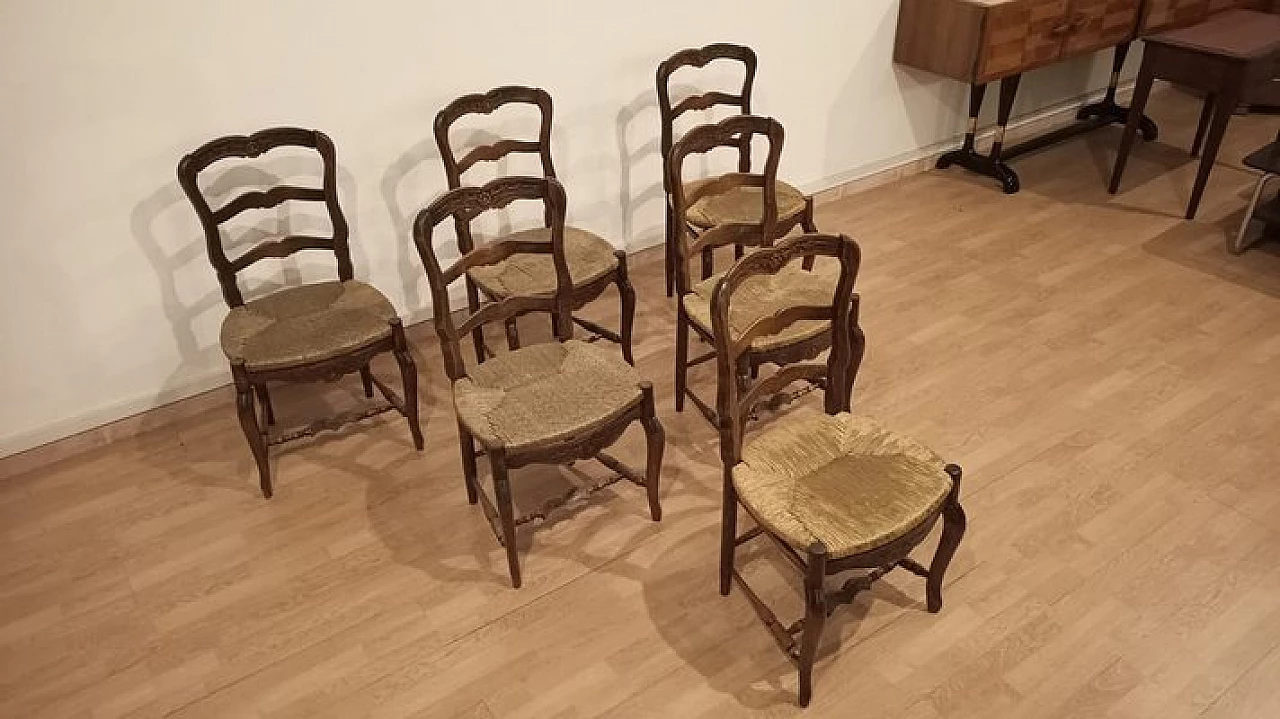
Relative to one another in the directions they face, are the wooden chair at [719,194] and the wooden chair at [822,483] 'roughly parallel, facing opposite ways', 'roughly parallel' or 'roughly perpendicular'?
roughly parallel

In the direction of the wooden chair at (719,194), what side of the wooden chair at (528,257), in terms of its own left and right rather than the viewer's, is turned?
left

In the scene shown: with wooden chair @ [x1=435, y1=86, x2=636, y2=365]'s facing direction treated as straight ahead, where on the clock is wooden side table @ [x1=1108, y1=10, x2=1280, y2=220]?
The wooden side table is roughly at 10 o'clock from the wooden chair.

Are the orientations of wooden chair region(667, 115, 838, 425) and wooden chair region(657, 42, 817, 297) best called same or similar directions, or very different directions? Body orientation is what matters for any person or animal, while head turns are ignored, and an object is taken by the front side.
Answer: same or similar directions

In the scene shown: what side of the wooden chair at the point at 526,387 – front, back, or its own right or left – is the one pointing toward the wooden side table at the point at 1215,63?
left

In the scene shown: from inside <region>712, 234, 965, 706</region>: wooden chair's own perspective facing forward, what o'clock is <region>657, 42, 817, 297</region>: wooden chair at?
<region>657, 42, 817, 297</region>: wooden chair is roughly at 7 o'clock from <region>712, 234, 965, 706</region>: wooden chair.

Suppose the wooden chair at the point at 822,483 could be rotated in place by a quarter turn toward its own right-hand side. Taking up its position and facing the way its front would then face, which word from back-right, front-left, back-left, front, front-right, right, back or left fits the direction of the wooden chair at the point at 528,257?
right

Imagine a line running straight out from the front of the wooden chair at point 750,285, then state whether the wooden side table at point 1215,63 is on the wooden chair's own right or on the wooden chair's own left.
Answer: on the wooden chair's own left

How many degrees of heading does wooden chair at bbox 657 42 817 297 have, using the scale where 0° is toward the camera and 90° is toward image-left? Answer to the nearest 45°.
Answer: approximately 315°

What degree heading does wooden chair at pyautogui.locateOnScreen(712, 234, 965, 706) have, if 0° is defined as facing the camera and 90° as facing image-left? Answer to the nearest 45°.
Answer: approximately 315°

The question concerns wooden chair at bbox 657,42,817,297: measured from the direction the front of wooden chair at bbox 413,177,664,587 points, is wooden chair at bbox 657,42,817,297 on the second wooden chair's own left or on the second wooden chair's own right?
on the second wooden chair's own left

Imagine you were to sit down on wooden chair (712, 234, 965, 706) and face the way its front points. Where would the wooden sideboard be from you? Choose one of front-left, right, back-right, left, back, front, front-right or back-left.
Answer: back-left

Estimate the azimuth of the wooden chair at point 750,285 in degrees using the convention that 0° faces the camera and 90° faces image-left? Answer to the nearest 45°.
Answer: approximately 315°

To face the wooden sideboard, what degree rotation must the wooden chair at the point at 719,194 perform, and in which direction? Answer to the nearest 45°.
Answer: approximately 90° to its left

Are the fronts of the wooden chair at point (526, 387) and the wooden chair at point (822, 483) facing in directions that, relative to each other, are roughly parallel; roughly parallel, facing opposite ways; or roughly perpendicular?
roughly parallel

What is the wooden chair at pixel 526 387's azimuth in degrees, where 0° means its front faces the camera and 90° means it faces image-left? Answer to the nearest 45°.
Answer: approximately 315°

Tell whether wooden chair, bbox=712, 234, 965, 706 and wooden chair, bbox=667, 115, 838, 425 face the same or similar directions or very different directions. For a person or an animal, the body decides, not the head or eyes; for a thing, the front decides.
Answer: same or similar directions

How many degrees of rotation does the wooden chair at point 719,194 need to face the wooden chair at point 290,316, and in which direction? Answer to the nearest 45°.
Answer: approximately 90° to its right

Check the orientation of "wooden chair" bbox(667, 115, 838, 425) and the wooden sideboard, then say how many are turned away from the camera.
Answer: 0
